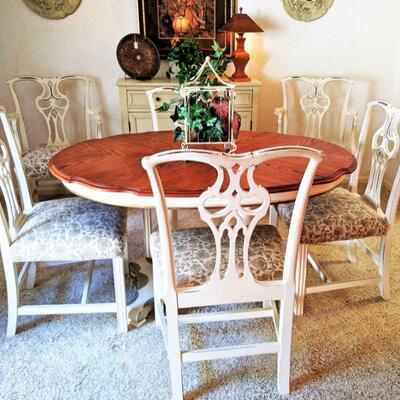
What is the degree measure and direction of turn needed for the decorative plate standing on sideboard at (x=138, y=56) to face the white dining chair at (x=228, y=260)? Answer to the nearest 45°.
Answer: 0° — it already faces it

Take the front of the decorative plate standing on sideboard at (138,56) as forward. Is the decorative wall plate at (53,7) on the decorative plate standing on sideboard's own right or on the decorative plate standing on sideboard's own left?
on the decorative plate standing on sideboard's own right

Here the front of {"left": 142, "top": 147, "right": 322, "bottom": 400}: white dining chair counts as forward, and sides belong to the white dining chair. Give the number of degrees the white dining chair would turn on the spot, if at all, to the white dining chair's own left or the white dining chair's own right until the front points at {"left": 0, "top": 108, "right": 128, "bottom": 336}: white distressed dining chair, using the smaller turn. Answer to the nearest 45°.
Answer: approximately 90° to the white dining chair's own left

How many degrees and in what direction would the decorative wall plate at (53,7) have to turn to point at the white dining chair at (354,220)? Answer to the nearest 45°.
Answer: approximately 45° to its left

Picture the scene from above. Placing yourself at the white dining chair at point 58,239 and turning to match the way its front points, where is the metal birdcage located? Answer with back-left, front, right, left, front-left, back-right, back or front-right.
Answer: front

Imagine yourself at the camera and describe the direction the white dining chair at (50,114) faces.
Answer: facing the viewer and to the right of the viewer

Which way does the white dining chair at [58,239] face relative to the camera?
to the viewer's right

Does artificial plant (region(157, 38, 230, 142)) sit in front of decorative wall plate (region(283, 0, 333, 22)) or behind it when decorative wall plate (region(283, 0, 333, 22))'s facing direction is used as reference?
in front

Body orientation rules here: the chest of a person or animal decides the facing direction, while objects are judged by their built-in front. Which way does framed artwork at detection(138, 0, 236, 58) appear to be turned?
toward the camera

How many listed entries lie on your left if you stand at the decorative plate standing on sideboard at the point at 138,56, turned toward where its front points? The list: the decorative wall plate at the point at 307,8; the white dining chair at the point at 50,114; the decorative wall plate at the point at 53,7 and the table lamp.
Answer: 2

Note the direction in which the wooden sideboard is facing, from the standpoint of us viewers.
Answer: facing the viewer

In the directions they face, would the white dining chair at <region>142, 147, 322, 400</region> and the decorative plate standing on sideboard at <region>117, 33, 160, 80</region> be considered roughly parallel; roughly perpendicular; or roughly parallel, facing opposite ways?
roughly parallel, facing opposite ways

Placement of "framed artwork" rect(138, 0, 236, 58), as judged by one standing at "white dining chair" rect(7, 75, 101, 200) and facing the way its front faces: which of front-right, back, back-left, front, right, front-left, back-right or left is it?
front-left

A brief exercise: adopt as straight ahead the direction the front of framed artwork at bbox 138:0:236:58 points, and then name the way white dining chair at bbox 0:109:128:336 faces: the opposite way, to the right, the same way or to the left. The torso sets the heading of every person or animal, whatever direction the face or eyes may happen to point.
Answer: to the left

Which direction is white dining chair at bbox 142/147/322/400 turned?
away from the camera

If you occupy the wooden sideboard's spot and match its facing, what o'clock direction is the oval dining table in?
The oval dining table is roughly at 12 o'clock from the wooden sideboard.

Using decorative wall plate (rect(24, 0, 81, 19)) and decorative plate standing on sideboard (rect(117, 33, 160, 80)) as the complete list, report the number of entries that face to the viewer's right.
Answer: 0
